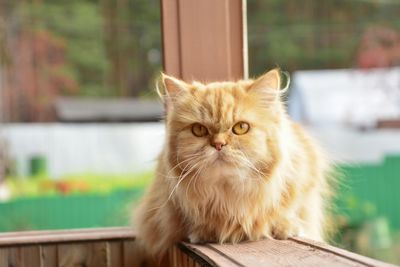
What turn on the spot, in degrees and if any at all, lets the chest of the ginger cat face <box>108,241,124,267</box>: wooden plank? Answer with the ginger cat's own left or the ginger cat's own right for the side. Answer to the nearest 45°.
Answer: approximately 135° to the ginger cat's own right

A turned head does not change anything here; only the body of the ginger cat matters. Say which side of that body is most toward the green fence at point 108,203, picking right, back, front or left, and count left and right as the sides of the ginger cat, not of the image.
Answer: back

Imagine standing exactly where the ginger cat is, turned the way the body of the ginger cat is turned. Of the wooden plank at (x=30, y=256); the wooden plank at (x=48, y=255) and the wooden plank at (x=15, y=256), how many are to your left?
0

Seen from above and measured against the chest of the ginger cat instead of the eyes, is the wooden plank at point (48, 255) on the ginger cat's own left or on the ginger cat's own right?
on the ginger cat's own right

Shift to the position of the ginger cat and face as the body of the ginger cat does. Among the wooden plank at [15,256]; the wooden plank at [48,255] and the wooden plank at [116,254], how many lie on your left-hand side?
0

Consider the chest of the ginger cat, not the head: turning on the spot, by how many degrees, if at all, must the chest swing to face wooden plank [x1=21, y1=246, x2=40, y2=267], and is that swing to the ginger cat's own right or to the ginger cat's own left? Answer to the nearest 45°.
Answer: approximately 90° to the ginger cat's own right

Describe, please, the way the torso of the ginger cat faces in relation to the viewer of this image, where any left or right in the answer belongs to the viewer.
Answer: facing the viewer

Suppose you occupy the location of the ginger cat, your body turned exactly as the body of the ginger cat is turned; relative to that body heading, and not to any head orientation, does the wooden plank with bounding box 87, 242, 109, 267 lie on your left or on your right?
on your right
